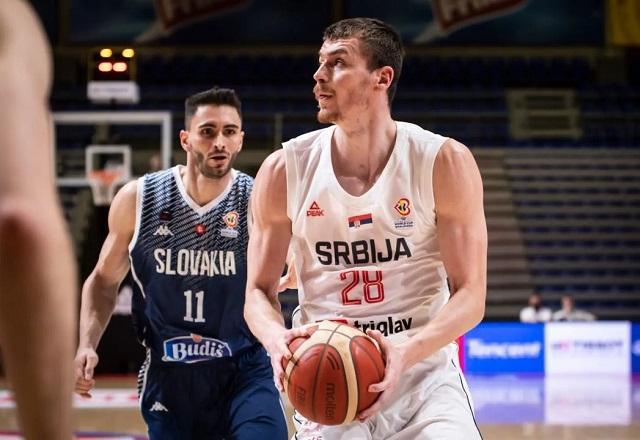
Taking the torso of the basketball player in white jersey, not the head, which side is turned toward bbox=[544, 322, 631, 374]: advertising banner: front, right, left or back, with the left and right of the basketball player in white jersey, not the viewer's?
back

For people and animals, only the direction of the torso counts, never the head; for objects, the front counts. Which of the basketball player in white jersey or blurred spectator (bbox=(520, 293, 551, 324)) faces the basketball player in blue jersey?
the blurred spectator

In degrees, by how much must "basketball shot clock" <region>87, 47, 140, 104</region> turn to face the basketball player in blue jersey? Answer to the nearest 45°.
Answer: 0° — it already faces them

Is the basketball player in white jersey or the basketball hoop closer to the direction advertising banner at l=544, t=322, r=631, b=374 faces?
the basketball player in white jersey

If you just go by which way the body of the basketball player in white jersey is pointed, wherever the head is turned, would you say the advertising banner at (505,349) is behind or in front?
behind

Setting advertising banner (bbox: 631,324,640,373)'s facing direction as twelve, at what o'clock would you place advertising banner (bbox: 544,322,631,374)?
advertising banner (bbox: 544,322,631,374) is roughly at 2 o'clock from advertising banner (bbox: 631,324,640,373).

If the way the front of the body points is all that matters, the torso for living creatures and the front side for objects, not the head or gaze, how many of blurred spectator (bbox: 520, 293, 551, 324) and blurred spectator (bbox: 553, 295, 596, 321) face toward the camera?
2

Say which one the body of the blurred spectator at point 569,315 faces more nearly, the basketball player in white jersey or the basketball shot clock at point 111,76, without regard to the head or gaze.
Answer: the basketball player in white jersey
